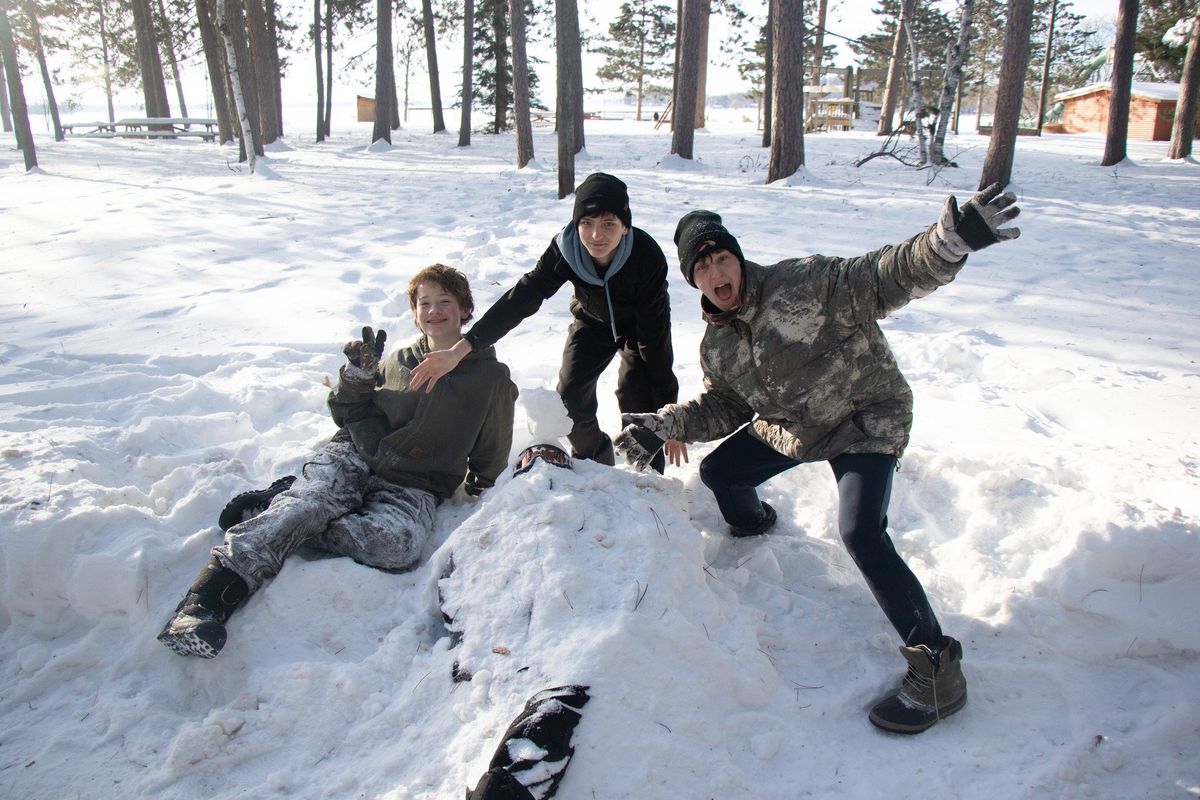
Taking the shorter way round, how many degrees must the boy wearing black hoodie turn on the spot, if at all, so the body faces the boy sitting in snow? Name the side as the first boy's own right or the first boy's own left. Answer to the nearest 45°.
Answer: approximately 45° to the first boy's own right

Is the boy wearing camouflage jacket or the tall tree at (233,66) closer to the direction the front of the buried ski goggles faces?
the boy wearing camouflage jacket

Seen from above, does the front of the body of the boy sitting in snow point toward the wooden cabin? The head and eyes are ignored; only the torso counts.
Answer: no

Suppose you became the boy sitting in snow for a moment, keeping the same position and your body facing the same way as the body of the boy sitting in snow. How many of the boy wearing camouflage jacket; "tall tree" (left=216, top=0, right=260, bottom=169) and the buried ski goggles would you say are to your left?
2

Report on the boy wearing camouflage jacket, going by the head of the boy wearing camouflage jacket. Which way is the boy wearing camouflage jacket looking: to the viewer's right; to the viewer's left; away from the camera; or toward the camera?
toward the camera

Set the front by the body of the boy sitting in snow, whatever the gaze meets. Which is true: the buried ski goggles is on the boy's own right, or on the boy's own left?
on the boy's own left

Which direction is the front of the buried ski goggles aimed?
toward the camera

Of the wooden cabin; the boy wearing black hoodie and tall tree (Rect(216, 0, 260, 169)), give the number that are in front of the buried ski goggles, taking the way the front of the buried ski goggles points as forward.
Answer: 0

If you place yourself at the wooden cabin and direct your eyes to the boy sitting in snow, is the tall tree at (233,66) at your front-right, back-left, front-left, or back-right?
front-right

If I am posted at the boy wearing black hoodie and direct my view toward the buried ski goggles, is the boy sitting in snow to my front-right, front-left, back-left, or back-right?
front-right

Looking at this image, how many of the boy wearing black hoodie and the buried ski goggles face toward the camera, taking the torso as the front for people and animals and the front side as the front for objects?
2

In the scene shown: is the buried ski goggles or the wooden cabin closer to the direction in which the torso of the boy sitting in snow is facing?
the buried ski goggles

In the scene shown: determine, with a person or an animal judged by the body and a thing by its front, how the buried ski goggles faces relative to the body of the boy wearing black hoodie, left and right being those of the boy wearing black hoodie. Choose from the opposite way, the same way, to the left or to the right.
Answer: the same way

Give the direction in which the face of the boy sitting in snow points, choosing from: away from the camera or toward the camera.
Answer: toward the camera

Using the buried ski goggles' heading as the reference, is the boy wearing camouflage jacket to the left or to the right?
on its left

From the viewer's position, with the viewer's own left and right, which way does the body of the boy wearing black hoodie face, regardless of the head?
facing the viewer

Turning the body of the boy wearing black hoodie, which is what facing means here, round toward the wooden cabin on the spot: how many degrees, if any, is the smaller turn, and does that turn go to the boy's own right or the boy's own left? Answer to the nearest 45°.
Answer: approximately 135° to the boy's own left
